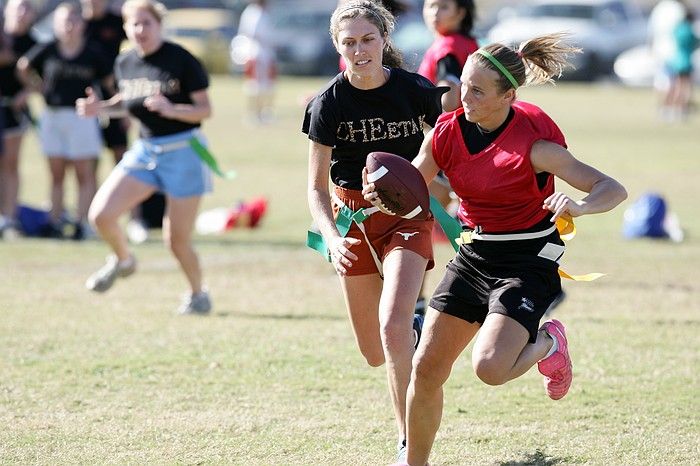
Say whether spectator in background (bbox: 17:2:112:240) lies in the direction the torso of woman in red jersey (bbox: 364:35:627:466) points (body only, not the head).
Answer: no

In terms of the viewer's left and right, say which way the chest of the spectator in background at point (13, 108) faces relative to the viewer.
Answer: facing the viewer

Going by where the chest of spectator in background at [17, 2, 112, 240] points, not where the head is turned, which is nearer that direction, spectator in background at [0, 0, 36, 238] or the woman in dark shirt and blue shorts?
the woman in dark shirt and blue shorts

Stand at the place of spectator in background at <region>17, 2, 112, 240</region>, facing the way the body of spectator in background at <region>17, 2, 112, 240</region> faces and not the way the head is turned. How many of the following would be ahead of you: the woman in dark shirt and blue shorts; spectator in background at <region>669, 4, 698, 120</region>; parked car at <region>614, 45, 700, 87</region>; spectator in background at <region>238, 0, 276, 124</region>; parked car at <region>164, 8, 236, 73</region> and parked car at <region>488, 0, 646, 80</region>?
1

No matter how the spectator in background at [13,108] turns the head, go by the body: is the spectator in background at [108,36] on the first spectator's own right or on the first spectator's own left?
on the first spectator's own left

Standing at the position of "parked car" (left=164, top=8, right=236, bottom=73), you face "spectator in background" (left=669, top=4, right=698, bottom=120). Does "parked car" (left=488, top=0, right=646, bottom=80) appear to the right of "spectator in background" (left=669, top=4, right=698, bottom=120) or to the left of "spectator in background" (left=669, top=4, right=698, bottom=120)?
left

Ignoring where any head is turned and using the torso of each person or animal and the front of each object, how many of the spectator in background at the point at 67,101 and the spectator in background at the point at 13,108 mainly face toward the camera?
2

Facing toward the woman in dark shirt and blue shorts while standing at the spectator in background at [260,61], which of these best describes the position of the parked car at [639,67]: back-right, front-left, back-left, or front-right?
back-left

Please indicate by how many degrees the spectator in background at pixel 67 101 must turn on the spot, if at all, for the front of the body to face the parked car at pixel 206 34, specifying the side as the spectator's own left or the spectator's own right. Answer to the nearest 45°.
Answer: approximately 180°

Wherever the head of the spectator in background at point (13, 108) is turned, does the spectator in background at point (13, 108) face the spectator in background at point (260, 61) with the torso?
no

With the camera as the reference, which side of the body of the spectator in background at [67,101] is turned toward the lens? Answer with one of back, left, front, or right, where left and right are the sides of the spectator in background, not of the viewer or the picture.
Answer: front

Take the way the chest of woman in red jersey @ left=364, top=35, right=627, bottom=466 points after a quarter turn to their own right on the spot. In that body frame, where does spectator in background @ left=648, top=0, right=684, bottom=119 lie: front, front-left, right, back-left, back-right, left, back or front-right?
front-right

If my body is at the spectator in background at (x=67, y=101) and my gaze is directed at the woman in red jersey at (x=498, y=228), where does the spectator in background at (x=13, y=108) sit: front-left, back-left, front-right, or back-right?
back-right

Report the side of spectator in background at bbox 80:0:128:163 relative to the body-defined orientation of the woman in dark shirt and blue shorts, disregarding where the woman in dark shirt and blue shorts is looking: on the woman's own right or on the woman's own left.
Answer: on the woman's own right

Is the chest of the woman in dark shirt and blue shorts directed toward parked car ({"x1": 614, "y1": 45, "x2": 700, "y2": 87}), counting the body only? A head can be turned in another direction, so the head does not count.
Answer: no
